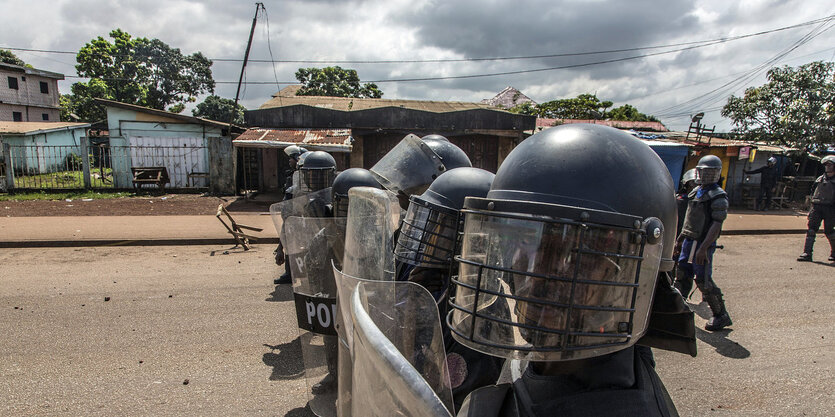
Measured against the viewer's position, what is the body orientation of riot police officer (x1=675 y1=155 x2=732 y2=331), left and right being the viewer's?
facing the viewer and to the left of the viewer

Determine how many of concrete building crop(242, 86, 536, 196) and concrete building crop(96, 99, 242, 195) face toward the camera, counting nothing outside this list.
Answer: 2

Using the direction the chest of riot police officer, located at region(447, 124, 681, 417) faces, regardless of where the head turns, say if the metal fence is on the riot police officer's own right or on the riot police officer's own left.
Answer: on the riot police officer's own right

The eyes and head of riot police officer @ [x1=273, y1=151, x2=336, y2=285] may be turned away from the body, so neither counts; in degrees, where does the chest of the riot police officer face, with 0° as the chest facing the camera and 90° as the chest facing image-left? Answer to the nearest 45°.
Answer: approximately 45°

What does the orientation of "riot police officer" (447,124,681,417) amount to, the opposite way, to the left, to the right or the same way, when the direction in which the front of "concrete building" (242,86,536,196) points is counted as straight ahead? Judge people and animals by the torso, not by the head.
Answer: to the right

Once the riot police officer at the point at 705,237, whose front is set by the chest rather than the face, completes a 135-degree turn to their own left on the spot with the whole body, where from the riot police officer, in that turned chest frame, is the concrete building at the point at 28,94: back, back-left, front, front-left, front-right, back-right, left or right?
back

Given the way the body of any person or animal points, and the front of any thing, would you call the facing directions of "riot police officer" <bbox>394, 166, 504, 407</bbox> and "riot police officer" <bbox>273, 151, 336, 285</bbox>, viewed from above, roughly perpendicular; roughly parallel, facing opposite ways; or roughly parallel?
roughly parallel

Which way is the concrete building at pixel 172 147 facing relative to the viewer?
toward the camera

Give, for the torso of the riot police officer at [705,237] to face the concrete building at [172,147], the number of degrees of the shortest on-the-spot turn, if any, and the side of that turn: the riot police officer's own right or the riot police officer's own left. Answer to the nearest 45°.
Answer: approximately 45° to the riot police officer's own right

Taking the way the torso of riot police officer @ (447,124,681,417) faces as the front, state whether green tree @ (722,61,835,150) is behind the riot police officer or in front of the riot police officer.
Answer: behind

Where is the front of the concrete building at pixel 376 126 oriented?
toward the camera

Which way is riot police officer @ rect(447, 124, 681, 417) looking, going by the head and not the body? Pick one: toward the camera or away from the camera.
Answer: toward the camera

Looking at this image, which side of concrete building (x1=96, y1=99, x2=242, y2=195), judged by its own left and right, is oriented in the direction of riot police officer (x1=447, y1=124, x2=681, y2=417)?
front

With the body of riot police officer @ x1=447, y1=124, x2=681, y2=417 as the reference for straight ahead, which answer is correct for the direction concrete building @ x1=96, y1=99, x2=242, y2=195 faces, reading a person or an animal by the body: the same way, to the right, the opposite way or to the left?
to the left

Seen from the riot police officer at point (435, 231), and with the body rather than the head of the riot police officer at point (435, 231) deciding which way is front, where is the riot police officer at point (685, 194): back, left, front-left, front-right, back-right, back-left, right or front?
back

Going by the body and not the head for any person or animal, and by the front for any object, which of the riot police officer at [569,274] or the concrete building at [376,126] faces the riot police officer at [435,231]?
the concrete building

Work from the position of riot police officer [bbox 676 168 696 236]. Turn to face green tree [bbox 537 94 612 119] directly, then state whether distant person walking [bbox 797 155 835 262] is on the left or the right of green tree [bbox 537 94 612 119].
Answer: right
